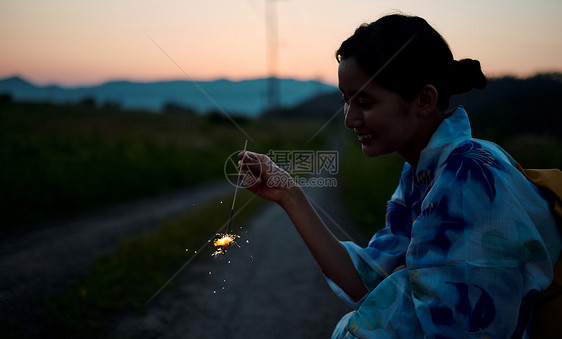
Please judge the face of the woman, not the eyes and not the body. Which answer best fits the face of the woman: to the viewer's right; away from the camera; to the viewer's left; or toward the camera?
to the viewer's left

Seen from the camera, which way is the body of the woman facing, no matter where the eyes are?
to the viewer's left
